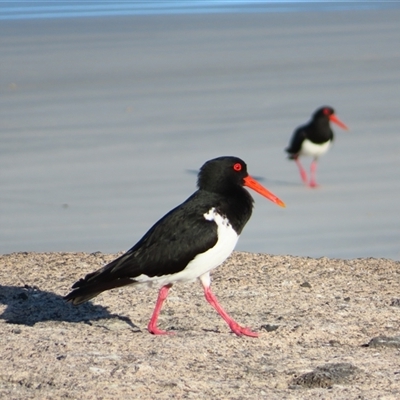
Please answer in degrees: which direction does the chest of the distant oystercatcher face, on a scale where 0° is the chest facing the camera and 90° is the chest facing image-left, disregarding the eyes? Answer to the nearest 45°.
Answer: approximately 315°

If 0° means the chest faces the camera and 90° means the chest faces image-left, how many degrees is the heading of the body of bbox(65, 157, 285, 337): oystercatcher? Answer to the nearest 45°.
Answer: approximately 270°

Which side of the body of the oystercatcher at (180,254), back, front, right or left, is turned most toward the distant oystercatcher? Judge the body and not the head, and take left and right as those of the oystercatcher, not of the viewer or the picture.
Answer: left

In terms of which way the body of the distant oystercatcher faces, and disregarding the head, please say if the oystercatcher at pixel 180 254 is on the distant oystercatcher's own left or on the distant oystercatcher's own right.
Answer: on the distant oystercatcher's own right
